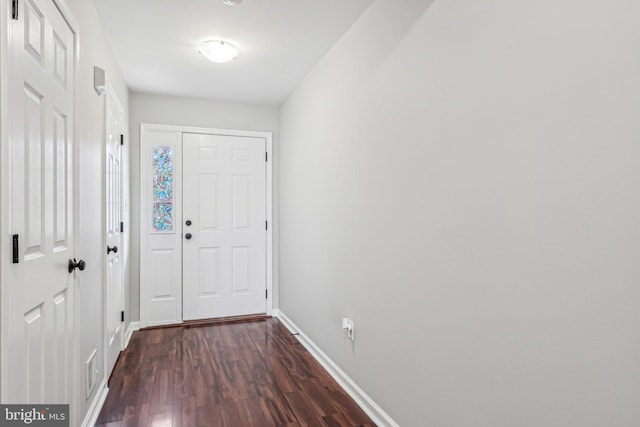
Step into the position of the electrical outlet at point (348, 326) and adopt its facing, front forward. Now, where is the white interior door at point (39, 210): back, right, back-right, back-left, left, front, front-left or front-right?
front

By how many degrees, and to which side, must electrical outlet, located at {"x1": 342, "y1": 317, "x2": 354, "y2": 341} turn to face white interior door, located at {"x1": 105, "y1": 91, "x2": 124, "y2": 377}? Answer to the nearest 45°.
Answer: approximately 45° to its right

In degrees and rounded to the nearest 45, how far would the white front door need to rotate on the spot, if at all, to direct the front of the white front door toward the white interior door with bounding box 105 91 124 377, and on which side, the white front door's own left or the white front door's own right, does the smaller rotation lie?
approximately 45° to the white front door's own right

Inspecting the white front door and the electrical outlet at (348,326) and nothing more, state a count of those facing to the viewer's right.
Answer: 0

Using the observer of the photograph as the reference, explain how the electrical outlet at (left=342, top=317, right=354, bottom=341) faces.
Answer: facing the viewer and to the left of the viewer

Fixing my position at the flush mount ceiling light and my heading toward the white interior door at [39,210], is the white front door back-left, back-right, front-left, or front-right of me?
back-right

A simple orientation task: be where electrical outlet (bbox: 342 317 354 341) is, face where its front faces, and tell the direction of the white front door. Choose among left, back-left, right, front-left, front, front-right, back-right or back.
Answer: right

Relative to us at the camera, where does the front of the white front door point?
facing the viewer

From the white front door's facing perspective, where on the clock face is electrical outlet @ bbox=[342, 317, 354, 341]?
The electrical outlet is roughly at 11 o'clock from the white front door.
